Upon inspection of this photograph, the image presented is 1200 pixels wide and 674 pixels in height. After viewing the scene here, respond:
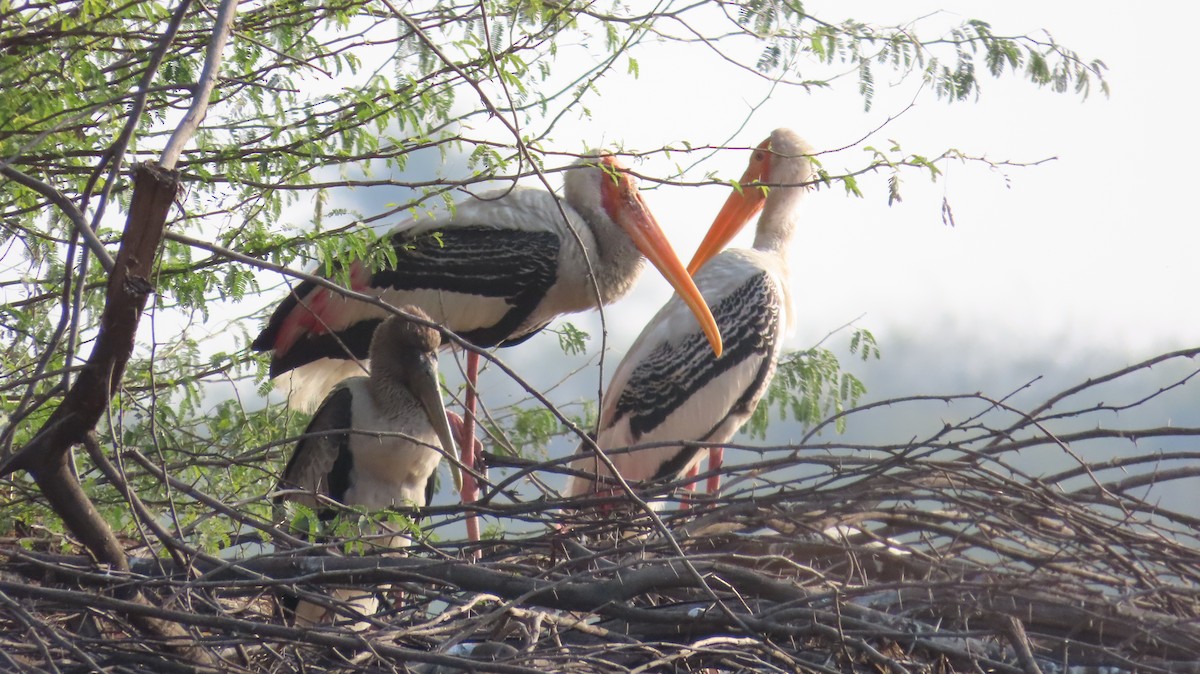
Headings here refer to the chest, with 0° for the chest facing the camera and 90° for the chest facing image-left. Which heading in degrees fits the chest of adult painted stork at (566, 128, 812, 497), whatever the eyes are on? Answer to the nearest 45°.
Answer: approximately 270°

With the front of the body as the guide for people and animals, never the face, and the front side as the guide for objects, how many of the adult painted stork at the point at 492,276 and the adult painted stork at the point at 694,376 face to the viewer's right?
2

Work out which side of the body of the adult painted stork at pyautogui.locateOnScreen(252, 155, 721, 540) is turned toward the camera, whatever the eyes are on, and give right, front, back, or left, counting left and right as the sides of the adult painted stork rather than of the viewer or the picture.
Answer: right

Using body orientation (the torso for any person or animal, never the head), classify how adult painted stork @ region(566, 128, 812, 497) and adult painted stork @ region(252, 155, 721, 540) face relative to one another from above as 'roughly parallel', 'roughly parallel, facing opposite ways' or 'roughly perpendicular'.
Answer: roughly parallel

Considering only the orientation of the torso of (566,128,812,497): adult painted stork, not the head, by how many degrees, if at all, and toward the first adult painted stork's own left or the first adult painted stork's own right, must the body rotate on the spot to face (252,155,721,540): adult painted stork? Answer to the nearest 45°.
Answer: approximately 180°

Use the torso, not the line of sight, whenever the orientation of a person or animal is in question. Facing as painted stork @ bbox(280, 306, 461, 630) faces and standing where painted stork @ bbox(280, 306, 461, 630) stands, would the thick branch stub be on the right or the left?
on its right

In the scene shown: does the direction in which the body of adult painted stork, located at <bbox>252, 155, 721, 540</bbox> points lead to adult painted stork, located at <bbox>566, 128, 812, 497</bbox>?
yes

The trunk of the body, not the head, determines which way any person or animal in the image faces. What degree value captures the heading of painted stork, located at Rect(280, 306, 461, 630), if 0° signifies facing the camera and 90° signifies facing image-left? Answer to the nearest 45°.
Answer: approximately 315°
